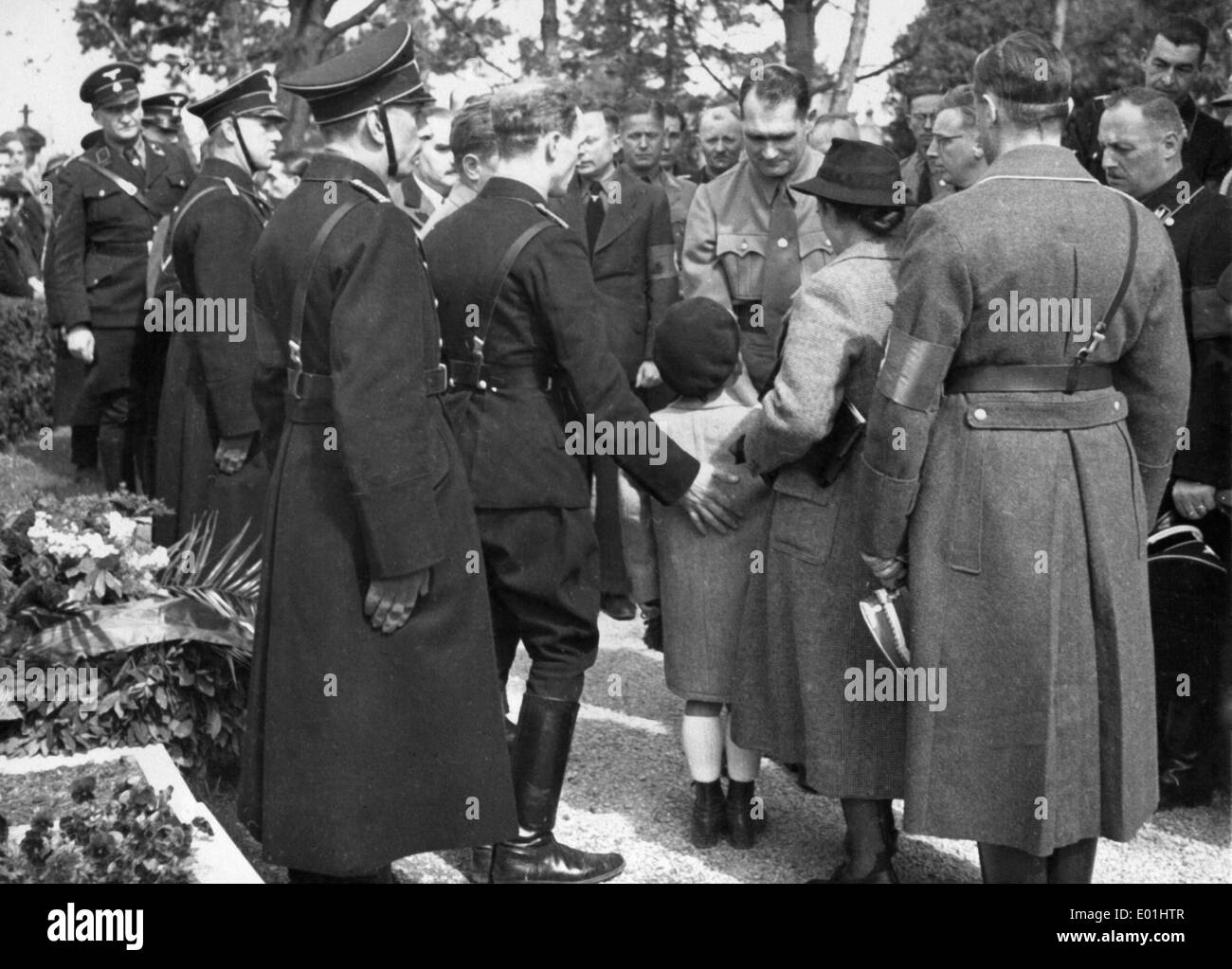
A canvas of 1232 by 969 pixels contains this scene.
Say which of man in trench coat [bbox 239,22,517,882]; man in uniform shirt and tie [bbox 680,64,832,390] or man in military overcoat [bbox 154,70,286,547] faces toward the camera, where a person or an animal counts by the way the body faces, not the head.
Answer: man in uniform shirt and tie [bbox 680,64,832,390]

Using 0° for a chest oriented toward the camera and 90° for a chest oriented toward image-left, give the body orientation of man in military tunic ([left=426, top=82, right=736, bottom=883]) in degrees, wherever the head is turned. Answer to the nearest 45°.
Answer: approximately 225°

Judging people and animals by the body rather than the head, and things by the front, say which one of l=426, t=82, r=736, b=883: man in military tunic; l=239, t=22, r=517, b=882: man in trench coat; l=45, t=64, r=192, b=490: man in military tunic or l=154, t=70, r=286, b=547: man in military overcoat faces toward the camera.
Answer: l=45, t=64, r=192, b=490: man in military tunic

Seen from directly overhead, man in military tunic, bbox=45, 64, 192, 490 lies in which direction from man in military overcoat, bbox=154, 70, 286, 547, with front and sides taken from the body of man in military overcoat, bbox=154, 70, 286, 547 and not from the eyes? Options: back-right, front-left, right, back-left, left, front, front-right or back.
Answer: left

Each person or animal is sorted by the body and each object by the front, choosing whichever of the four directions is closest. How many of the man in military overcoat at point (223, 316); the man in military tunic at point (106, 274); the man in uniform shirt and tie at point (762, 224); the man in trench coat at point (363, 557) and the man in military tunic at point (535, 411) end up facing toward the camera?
2

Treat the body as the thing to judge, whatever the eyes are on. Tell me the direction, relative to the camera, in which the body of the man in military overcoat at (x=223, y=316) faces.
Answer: to the viewer's right

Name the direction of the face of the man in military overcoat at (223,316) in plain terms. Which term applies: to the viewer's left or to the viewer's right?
to the viewer's right

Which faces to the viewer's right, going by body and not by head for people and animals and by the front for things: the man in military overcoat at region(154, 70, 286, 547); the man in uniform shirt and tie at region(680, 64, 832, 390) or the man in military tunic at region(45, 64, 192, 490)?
the man in military overcoat at region(154, 70, 286, 547)

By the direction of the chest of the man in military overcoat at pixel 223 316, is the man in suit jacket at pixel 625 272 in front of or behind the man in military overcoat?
in front

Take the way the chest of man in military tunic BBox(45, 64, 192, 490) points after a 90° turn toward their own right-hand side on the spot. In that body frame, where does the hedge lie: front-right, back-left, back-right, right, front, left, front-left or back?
right

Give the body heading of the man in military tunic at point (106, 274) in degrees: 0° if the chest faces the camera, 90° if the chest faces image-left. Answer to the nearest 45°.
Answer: approximately 0°

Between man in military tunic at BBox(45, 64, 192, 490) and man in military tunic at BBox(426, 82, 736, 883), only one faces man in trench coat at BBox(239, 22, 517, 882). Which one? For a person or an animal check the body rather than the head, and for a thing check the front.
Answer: man in military tunic at BBox(45, 64, 192, 490)

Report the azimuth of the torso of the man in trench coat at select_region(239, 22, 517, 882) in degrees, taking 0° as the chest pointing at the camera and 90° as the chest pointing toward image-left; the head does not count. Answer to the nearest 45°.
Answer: approximately 225°
